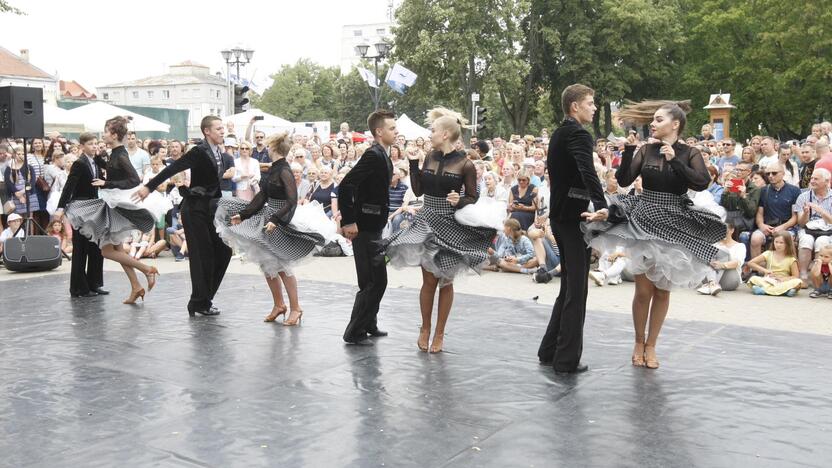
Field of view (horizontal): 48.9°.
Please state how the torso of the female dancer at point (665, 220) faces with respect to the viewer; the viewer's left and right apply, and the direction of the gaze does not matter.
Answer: facing the viewer

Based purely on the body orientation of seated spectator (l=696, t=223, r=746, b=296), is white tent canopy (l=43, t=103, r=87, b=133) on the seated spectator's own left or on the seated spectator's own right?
on the seated spectator's own right

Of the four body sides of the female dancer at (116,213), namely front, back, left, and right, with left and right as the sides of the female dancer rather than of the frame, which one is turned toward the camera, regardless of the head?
left

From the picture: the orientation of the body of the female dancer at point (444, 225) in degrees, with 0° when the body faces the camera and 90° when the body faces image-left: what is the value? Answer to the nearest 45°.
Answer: approximately 0°

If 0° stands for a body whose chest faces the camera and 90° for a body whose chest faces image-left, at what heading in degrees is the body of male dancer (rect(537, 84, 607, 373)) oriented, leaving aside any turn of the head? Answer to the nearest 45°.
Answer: approximately 270°

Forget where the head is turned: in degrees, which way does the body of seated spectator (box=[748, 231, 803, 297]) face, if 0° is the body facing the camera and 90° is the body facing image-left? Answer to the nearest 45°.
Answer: approximately 0°

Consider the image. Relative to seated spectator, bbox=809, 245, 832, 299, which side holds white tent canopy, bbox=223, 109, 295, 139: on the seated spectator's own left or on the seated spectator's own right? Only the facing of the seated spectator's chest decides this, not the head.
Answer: on the seated spectator's own right

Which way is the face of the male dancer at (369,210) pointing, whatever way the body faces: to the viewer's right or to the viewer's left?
to the viewer's right

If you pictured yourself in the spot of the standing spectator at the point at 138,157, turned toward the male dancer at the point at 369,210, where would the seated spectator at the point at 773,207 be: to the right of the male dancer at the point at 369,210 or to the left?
left

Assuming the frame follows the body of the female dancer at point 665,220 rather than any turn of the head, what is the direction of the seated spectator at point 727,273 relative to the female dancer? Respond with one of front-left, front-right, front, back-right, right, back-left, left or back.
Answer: back

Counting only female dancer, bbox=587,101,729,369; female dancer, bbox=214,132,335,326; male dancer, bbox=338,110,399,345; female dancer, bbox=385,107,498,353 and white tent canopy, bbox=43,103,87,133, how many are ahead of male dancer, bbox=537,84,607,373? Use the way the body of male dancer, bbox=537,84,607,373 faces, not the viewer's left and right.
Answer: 1

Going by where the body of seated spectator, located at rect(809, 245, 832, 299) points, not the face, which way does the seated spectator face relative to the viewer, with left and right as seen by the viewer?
facing the viewer and to the left of the viewer

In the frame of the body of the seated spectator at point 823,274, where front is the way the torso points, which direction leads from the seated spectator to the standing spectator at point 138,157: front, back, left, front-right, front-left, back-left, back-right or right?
front-right
